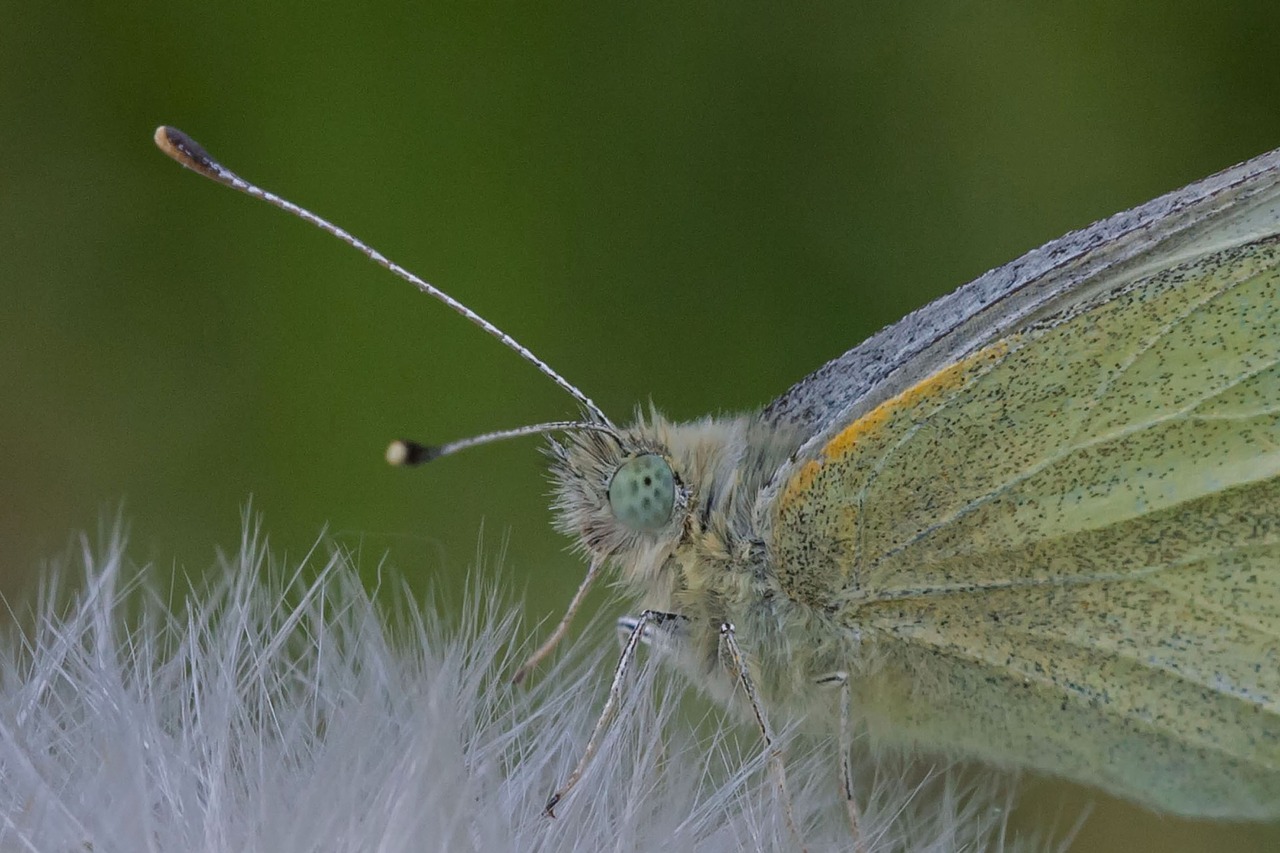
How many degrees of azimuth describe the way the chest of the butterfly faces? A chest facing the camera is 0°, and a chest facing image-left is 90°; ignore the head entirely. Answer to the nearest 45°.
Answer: approximately 90°
